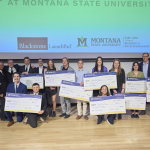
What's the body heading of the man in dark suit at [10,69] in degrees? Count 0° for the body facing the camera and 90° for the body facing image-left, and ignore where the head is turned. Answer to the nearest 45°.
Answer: approximately 0°

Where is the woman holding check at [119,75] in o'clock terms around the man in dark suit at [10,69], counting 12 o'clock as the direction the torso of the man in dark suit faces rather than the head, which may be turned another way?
The woman holding check is roughly at 10 o'clock from the man in dark suit.

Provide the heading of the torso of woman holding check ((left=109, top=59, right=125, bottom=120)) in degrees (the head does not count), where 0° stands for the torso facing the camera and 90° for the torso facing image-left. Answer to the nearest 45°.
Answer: approximately 0°

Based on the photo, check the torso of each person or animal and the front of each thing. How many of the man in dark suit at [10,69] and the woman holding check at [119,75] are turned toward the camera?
2

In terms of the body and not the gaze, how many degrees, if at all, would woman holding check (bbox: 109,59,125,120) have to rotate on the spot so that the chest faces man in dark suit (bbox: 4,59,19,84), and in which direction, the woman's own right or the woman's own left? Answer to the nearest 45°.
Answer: approximately 90° to the woman's own right
